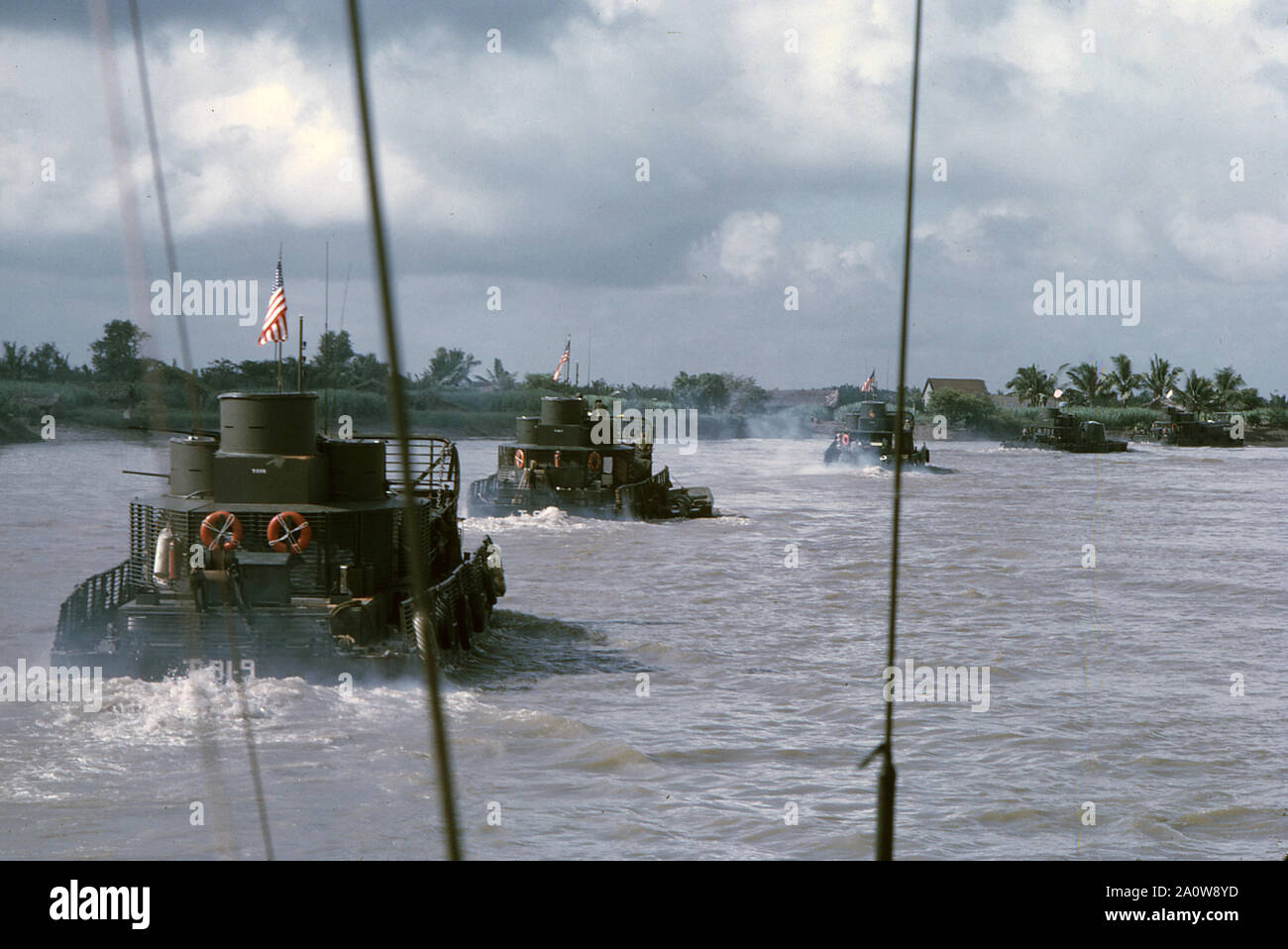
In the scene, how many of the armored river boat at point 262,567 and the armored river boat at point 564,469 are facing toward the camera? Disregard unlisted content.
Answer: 0

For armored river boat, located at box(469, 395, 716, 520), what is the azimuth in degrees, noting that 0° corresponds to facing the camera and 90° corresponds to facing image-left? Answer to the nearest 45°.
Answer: approximately 225°

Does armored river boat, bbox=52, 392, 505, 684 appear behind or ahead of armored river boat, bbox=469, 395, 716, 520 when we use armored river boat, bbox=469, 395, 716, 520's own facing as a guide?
behind

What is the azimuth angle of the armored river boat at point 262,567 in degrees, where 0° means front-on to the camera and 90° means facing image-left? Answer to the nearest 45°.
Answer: approximately 180°

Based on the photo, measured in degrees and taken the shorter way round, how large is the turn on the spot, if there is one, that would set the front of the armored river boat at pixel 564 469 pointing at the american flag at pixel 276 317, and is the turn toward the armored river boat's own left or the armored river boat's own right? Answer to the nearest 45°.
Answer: approximately 135° to the armored river boat's own right
